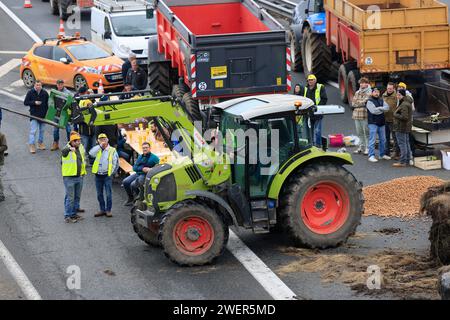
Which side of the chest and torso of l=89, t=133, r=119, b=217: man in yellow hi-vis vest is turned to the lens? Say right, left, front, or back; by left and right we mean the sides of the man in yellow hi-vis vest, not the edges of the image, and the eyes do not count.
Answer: front

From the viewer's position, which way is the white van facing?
facing the viewer and to the right of the viewer

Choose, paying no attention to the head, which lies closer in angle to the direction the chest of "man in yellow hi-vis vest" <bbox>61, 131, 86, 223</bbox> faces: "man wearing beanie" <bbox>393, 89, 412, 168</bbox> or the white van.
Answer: the man wearing beanie

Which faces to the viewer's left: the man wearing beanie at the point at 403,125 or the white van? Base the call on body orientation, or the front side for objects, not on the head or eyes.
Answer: the man wearing beanie

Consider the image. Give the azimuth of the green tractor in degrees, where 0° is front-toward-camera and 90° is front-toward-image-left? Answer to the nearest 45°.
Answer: approximately 45°
